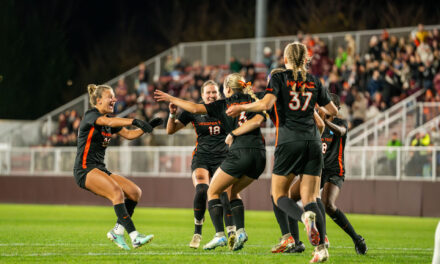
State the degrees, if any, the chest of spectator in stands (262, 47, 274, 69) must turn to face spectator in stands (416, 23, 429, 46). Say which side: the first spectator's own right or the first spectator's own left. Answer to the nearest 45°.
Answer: approximately 45° to the first spectator's own left

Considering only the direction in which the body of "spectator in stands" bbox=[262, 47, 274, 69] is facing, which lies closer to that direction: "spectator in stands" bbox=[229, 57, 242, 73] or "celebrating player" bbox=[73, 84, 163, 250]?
the celebrating player

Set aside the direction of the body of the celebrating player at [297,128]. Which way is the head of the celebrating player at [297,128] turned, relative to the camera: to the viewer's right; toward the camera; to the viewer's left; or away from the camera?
away from the camera

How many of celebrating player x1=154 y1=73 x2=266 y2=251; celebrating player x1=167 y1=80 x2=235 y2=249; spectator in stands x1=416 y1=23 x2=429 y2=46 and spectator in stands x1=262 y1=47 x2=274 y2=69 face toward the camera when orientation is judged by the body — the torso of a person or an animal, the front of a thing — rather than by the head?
3

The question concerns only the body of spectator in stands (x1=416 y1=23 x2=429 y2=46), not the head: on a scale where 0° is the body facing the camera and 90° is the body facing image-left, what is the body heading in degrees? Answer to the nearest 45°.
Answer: approximately 0°

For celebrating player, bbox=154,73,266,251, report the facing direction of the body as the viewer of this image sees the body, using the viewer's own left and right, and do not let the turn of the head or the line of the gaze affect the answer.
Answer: facing away from the viewer and to the left of the viewer

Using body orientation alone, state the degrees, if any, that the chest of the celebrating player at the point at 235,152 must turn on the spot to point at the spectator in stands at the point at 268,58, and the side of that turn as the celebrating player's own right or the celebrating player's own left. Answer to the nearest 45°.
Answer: approximately 45° to the celebrating player's own right

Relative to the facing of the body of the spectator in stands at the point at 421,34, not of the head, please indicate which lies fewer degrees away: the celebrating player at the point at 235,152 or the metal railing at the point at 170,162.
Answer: the celebrating player

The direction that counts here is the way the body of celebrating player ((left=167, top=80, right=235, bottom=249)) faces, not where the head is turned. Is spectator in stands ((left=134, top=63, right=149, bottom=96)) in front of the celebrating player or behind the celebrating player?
behind

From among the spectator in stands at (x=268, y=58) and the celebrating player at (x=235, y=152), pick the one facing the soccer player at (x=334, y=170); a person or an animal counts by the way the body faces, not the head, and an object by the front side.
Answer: the spectator in stands

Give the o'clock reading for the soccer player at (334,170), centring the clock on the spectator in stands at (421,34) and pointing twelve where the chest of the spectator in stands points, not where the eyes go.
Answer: The soccer player is roughly at 12 o'clock from the spectator in stands.
